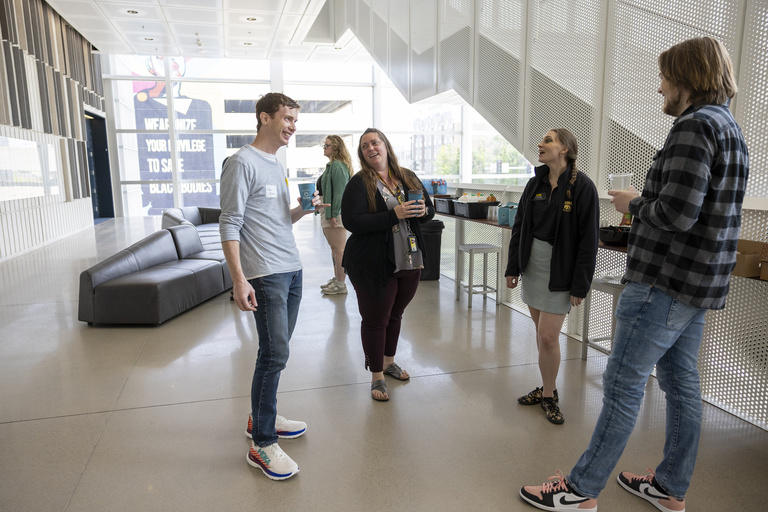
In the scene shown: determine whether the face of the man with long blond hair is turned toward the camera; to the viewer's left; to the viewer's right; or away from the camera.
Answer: to the viewer's left

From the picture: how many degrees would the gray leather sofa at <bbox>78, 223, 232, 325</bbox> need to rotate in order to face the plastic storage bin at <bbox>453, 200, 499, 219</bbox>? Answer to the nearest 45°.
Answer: approximately 45° to its left

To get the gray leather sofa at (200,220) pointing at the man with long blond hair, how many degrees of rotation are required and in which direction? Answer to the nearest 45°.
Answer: approximately 45° to its right

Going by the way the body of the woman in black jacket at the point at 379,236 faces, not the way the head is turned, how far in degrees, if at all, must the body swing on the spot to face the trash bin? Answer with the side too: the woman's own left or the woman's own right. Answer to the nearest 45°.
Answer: approximately 135° to the woman's own left

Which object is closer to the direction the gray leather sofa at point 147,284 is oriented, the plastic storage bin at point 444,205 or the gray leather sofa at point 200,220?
the plastic storage bin

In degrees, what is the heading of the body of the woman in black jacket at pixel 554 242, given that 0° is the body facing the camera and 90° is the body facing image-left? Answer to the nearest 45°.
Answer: approximately 45°

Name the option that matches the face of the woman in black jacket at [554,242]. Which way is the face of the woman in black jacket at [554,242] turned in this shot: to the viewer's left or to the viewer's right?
to the viewer's left

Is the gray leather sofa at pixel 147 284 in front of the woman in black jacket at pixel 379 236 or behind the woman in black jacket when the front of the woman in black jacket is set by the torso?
behind

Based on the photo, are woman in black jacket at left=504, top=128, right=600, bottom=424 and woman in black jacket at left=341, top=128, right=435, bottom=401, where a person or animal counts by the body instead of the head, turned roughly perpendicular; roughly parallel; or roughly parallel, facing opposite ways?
roughly perpendicular

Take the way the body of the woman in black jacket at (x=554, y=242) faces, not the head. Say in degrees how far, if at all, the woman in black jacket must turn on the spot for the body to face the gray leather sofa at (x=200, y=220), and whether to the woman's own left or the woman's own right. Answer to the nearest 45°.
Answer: approximately 90° to the woman's own right

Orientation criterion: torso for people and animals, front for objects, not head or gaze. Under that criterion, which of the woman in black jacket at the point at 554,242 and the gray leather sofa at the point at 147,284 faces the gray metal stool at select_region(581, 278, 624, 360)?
the gray leather sofa

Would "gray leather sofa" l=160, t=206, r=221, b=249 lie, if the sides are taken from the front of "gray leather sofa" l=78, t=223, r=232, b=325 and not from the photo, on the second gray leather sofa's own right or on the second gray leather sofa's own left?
on the second gray leather sofa's own left

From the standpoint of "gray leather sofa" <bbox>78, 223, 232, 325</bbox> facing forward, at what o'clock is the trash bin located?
The trash bin is roughly at 10 o'clock from the gray leather sofa.
